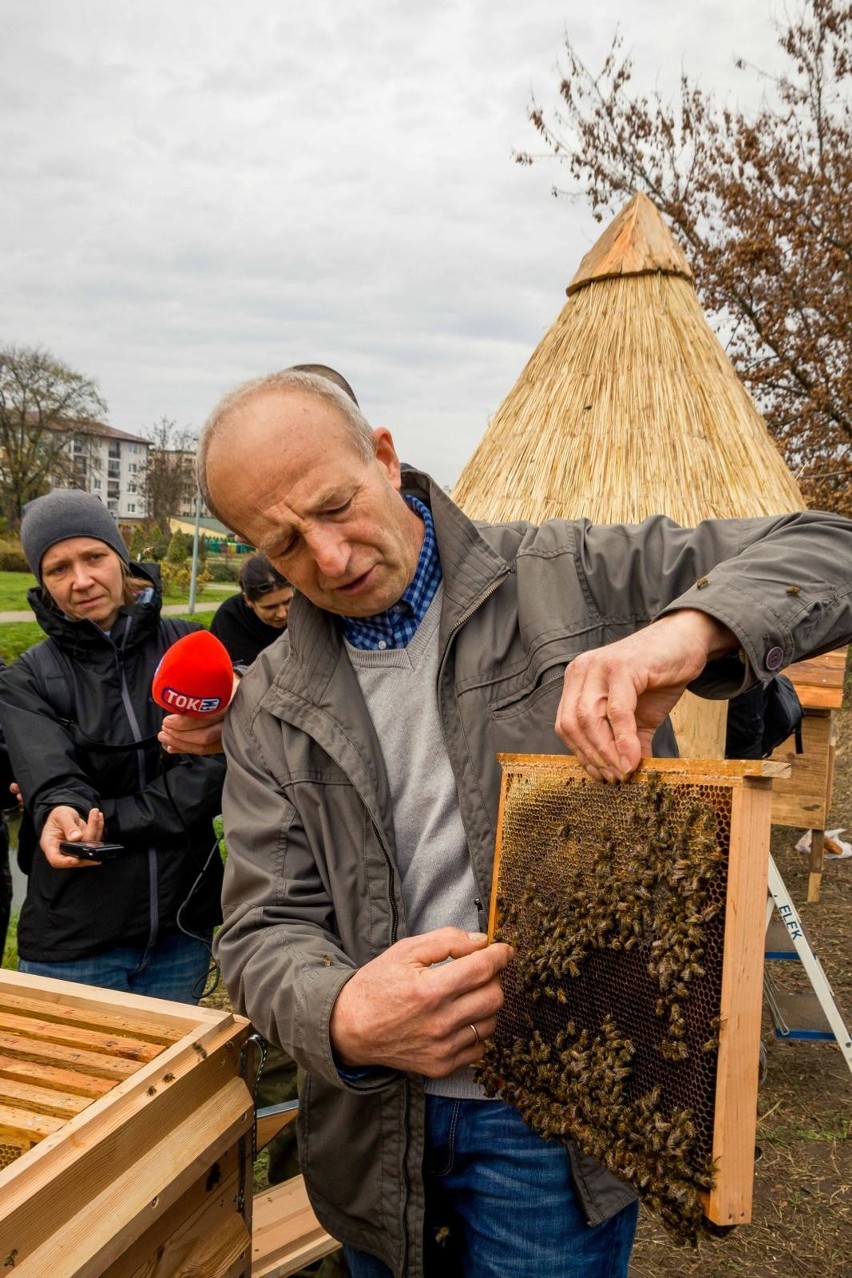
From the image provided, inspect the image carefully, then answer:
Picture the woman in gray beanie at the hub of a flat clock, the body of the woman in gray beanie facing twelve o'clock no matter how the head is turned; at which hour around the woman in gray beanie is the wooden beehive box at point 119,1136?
The wooden beehive box is roughly at 12 o'clock from the woman in gray beanie.

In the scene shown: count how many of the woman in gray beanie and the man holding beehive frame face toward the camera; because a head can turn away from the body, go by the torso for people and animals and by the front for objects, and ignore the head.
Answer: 2

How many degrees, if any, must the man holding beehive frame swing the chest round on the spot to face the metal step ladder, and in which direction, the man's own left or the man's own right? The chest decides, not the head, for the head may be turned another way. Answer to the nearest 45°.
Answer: approximately 135° to the man's own left

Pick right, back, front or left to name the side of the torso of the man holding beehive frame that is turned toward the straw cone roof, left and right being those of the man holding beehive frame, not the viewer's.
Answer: back

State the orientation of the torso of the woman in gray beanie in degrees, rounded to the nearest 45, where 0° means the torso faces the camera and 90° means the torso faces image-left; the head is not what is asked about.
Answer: approximately 0°

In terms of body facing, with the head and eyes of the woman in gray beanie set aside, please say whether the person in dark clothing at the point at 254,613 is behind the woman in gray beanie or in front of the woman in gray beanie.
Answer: behind

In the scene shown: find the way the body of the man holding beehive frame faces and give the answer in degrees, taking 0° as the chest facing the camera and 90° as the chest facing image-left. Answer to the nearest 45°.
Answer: approximately 0°

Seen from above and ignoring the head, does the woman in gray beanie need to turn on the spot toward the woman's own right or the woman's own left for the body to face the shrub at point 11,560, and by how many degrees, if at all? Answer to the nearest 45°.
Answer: approximately 180°
